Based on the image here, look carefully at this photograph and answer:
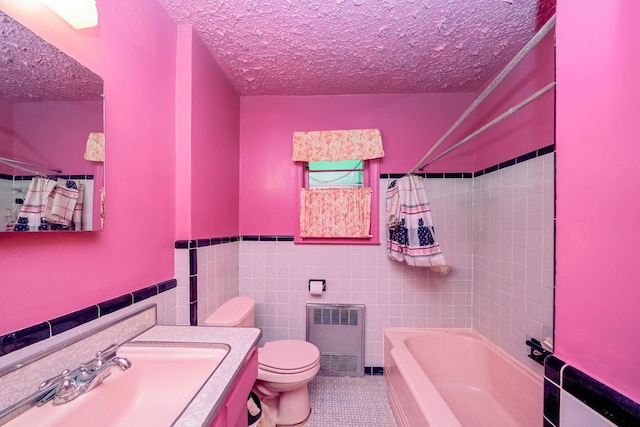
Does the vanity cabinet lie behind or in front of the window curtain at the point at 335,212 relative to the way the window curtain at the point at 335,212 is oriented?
in front

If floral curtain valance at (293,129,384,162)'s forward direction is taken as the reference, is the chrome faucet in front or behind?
in front

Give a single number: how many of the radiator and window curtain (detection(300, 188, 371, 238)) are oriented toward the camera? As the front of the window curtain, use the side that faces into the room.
2

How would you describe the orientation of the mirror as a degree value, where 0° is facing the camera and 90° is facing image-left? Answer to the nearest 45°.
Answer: approximately 315°

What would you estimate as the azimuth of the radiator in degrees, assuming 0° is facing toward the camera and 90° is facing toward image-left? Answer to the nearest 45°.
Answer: approximately 0°

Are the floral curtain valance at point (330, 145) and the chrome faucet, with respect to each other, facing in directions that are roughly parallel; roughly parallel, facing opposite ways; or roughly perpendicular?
roughly perpendicular

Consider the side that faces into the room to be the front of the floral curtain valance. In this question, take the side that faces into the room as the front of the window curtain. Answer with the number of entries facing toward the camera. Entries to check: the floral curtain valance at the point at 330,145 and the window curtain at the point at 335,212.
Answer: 2
